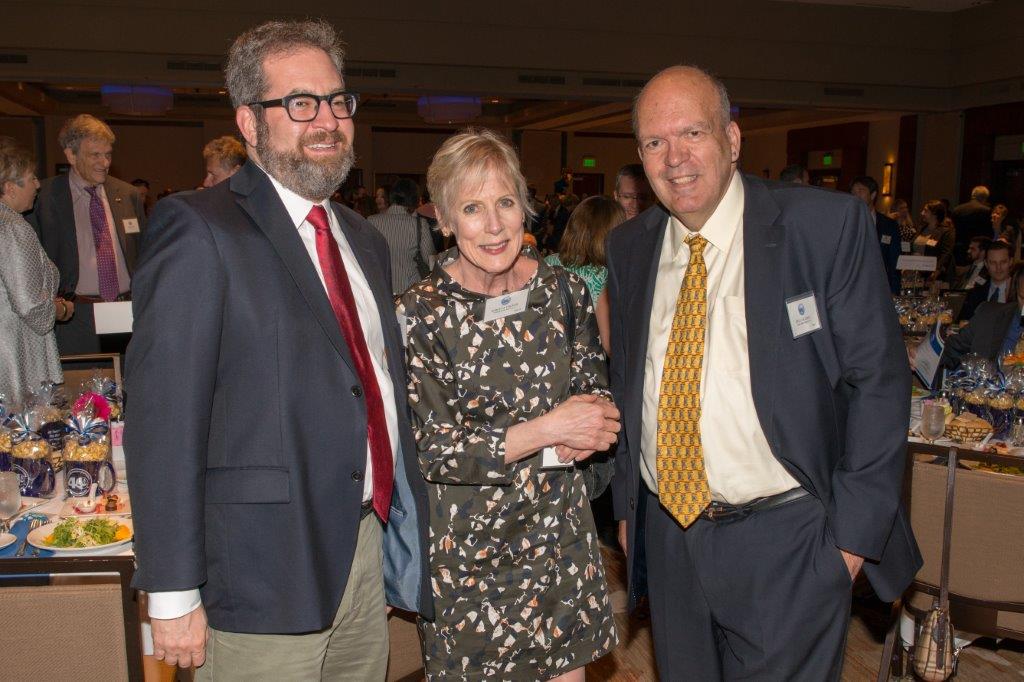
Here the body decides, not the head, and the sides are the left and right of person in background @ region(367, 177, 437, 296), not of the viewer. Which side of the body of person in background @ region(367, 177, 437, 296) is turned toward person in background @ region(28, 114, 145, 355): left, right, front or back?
left

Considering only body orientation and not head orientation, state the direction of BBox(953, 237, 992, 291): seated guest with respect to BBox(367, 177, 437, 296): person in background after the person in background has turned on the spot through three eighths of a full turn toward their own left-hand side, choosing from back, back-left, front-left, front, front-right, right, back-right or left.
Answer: back-left

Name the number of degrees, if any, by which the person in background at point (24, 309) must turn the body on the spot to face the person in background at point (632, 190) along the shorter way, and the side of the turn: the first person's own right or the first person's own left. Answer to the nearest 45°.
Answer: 0° — they already face them

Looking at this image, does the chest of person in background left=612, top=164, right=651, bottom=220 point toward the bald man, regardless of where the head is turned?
yes

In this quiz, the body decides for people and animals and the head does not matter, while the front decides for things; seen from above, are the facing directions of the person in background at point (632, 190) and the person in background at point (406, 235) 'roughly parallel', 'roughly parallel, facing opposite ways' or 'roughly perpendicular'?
roughly parallel, facing opposite ways

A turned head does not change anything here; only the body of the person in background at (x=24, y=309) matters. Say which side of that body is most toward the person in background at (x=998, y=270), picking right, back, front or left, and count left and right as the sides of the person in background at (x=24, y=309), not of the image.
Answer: front

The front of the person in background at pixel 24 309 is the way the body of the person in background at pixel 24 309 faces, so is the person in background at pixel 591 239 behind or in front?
in front

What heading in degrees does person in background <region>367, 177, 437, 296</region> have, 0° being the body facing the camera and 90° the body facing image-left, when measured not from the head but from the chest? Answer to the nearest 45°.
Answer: approximately 180°

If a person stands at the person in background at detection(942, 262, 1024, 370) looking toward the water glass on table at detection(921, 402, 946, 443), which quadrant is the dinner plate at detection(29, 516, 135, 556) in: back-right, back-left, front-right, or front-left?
front-right

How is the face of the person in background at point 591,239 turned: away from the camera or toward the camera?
away from the camera

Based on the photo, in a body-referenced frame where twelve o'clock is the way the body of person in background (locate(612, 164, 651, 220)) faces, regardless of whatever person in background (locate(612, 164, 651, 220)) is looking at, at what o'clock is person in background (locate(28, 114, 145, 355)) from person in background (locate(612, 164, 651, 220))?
person in background (locate(28, 114, 145, 355)) is roughly at 3 o'clock from person in background (locate(612, 164, 651, 220)).

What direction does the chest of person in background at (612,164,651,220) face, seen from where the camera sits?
toward the camera

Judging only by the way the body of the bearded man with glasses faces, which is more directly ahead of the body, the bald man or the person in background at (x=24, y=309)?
the bald man

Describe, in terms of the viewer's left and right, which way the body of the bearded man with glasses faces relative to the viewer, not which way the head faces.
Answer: facing the viewer and to the right of the viewer

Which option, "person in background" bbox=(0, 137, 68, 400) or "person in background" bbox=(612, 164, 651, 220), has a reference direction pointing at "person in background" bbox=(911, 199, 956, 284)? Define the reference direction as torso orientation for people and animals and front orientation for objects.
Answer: "person in background" bbox=(0, 137, 68, 400)

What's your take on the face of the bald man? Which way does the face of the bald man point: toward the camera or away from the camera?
toward the camera

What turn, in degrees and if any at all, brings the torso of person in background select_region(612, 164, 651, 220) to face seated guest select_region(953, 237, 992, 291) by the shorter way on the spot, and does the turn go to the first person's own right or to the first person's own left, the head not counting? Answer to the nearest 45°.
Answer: approximately 135° to the first person's own left
